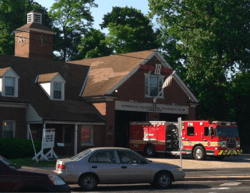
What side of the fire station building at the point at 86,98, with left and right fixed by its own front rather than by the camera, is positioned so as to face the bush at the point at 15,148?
right

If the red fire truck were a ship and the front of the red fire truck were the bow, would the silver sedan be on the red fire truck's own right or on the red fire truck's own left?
on the red fire truck's own right

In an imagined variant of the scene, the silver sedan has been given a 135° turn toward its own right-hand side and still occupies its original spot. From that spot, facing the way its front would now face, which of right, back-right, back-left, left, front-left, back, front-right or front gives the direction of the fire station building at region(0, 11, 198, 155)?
back-right

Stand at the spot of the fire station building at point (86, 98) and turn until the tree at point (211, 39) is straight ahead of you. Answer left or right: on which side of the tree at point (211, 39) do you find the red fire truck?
right

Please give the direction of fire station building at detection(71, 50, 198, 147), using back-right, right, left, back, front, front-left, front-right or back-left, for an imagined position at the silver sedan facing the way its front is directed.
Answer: left

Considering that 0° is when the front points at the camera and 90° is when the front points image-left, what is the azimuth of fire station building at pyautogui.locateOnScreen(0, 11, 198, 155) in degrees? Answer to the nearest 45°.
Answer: approximately 315°

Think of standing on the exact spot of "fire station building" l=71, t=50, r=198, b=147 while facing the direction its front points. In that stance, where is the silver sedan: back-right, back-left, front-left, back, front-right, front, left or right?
front-right

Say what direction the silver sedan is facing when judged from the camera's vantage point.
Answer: facing to the right of the viewer

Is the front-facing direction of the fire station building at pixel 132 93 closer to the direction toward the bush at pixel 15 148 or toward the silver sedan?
the silver sedan

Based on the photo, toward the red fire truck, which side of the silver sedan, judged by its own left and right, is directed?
left

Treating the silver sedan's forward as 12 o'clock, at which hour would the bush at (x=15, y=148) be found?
The bush is roughly at 8 o'clock from the silver sedan.

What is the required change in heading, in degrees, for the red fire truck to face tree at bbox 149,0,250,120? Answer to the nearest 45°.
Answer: approximately 135° to its left
